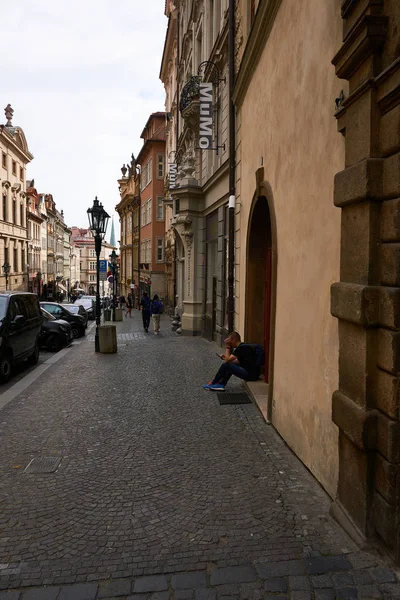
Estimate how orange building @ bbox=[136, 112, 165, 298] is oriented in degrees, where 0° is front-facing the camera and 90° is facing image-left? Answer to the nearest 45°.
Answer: approximately 90°

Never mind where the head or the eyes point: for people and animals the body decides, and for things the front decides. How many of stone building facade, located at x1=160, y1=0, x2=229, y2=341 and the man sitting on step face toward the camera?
0

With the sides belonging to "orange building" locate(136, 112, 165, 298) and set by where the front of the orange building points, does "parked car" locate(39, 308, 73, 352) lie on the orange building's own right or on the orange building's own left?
on the orange building's own left

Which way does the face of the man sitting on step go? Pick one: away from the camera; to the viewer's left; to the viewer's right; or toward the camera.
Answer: to the viewer's left

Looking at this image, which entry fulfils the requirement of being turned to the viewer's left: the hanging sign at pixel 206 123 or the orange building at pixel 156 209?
the orange building

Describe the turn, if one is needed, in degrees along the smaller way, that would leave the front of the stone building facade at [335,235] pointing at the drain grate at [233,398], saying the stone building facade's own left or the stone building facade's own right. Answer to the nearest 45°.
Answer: approximately 90° to the stone building facade's own right

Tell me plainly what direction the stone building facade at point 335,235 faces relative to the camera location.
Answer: facing to the left of the viewer

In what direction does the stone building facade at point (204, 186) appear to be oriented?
to the viewer's left

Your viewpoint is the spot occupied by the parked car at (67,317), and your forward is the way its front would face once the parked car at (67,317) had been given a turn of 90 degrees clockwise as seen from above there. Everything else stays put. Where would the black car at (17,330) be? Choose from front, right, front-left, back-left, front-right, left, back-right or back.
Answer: front-left

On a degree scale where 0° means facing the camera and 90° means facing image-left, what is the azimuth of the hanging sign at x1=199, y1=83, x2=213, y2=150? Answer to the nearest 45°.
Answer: approximately 0°

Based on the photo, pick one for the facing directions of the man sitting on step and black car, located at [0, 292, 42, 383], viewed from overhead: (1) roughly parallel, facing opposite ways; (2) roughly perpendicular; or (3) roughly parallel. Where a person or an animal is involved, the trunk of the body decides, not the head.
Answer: roughly perpendicular

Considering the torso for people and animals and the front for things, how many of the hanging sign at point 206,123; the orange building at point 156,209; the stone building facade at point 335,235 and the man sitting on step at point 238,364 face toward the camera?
1

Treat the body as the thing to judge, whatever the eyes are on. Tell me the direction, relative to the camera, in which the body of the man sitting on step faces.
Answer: to the viewer's left
